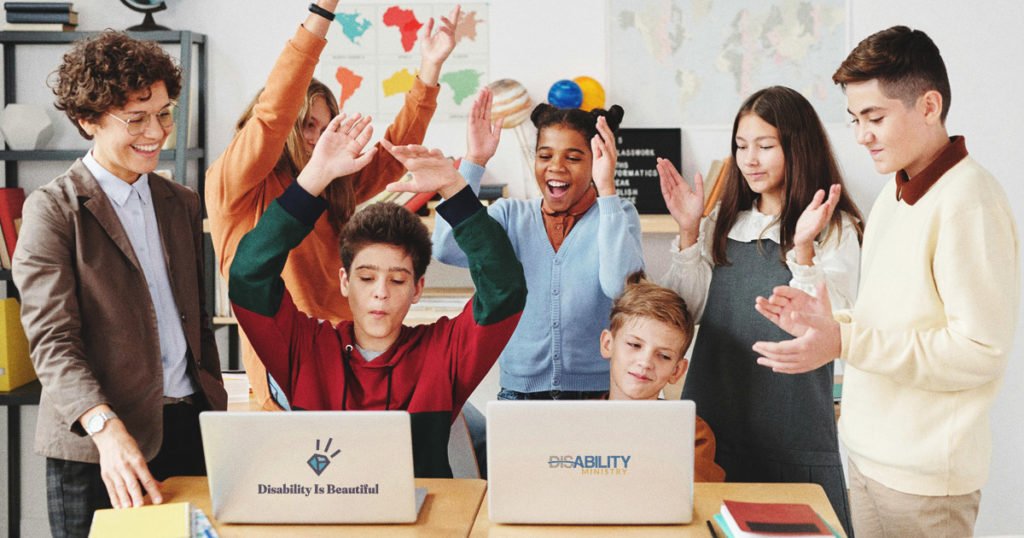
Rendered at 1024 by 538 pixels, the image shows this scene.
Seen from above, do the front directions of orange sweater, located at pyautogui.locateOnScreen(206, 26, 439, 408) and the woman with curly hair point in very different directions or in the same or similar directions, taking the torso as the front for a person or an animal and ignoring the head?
same or similar directions

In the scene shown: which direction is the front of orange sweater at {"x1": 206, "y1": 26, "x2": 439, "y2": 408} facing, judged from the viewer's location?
facing the viewer and to the right of the viewer

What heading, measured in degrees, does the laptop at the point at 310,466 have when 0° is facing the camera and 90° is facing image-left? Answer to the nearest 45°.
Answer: approximately 180°

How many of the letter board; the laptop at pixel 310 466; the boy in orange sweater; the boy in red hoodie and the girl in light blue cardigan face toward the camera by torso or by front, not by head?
4

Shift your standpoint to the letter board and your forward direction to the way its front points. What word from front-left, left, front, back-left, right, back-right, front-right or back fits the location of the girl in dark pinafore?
front

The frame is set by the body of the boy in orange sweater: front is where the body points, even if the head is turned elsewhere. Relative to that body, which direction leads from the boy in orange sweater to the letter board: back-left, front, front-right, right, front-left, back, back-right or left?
back

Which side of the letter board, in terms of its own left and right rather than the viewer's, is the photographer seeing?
front

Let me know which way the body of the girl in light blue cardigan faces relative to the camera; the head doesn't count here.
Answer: toward the camera

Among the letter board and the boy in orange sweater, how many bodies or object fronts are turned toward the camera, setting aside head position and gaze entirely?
2

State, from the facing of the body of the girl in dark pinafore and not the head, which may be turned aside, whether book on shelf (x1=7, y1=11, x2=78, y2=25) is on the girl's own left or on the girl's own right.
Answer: on the girl's own right

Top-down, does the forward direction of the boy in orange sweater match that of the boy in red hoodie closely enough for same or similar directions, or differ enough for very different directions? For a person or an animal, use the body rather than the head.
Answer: same or similar directions

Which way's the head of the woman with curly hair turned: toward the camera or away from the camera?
toward the camera

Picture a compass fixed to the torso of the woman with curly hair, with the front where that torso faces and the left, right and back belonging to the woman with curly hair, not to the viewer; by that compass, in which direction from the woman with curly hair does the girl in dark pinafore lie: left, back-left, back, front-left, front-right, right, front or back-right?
front-left

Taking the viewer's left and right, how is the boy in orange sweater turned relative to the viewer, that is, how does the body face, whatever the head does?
facing the viewer

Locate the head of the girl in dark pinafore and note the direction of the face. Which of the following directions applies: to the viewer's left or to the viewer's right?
to the viewer's left
